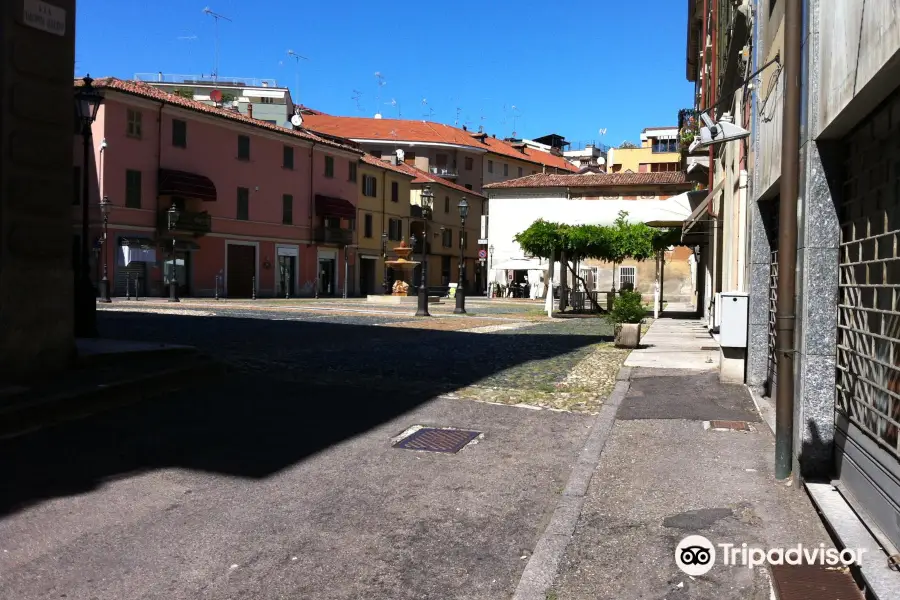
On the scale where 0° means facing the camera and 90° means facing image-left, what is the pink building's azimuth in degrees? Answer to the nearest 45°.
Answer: approximately 315°

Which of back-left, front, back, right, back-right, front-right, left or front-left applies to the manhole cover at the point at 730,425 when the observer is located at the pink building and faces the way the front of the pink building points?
front-right

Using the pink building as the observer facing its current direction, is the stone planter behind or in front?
in front

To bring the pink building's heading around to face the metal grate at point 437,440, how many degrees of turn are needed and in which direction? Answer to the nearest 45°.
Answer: approximately 45° to its right

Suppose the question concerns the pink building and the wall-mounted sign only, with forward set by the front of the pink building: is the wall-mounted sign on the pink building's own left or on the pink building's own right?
on the pink building's own right

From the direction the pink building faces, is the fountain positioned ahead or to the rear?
ahead

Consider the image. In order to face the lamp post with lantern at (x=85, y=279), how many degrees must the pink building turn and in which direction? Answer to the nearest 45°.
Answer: approximately 45° to its right
